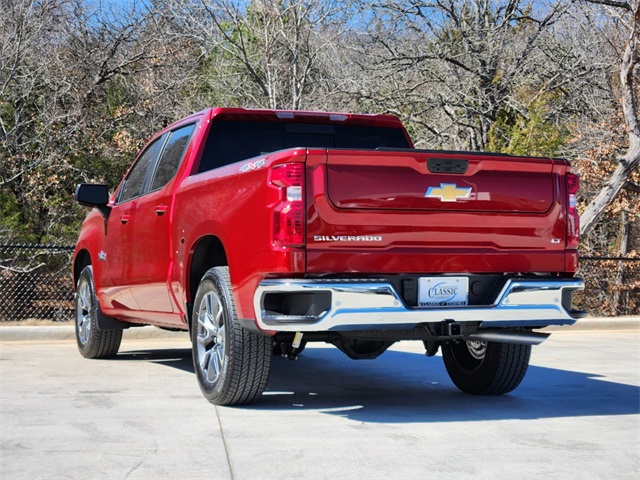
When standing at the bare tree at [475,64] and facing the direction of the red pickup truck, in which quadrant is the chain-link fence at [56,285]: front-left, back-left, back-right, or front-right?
front-right

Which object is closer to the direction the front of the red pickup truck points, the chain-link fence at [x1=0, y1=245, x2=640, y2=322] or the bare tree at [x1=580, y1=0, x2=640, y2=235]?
the chain-link fence

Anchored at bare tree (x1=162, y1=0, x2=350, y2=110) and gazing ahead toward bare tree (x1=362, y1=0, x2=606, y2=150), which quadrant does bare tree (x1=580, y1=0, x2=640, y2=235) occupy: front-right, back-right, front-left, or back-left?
front-right

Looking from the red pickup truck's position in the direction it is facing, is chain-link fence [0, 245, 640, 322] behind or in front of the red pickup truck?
in front

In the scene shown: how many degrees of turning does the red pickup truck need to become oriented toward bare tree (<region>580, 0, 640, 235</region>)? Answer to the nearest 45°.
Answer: approximately 90° to its right

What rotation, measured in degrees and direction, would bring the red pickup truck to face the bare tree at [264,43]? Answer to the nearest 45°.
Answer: approximately 45° to its right

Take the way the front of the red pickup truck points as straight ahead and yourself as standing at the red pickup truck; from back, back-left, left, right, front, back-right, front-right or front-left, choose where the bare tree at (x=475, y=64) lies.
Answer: front-right

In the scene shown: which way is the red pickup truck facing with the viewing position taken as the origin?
facing away from the viewer and to the left of the viewer

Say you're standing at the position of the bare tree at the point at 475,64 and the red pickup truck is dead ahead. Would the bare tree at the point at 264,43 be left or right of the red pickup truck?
right
